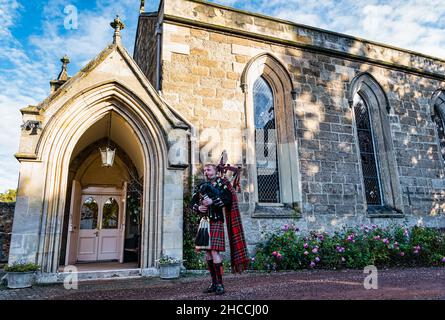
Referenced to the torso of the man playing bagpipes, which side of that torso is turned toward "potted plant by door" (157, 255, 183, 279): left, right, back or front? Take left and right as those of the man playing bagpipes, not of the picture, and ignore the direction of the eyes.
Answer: right

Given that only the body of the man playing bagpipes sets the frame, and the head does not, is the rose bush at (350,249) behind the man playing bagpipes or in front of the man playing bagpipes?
behind

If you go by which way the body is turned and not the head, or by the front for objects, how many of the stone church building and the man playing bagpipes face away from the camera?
0

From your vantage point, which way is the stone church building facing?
toward the camera

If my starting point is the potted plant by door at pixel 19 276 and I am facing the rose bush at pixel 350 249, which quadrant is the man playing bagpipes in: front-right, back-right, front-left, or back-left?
front-right

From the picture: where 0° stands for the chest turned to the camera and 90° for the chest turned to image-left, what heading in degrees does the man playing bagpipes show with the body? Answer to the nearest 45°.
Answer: approximately 45°

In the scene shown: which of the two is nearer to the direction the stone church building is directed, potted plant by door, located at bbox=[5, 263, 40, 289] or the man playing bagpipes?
the man playing bagpipes

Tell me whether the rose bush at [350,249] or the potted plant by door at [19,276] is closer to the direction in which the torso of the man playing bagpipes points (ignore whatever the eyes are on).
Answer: the potted plant by door

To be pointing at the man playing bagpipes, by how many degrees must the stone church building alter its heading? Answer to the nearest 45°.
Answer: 0° — it already faces them
